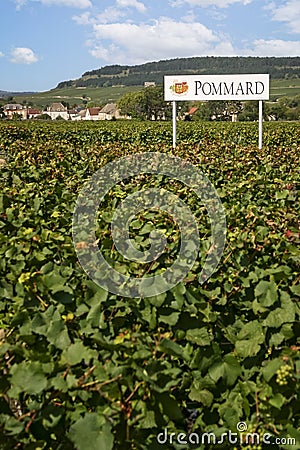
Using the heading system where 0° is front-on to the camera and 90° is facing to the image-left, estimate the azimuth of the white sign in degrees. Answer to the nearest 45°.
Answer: approximately 0°

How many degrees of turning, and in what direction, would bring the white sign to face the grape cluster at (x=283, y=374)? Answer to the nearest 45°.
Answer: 0° — it already faces it
